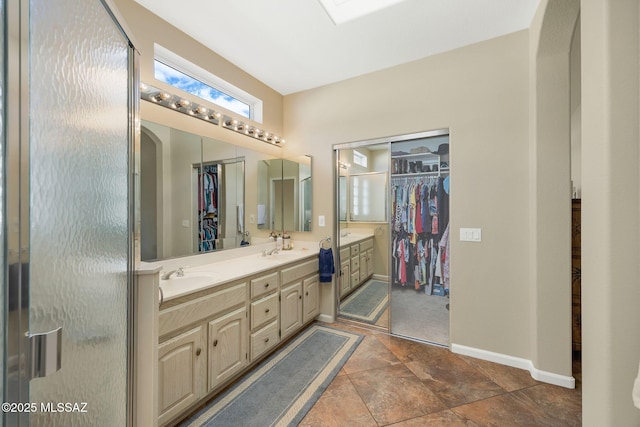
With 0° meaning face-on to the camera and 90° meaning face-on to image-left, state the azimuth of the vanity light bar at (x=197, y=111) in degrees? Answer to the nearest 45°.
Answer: approximately 315°

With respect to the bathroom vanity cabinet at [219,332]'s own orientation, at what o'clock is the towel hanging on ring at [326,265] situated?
The towel hanging on ring is roughly at 9 o'clock from the bathroom vanity cabinet.

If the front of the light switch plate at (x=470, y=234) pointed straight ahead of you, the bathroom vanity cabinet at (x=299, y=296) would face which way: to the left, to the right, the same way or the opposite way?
to the left

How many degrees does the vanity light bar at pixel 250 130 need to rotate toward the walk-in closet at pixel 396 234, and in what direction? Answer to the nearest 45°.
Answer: approximately 45° to its left

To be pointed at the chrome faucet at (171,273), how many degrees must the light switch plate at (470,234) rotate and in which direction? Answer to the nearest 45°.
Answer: approximately 45° to its right

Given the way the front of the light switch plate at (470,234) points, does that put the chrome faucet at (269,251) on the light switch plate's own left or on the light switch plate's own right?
on the light switch plate's own right

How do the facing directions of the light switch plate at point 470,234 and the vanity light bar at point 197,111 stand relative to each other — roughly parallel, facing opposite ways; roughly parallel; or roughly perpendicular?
roughly perpendicular

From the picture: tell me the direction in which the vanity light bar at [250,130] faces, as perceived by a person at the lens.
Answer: facing the viewer and to the right of the viewer

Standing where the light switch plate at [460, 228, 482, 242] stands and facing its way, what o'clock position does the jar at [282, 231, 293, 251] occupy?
The jar is roughly at 3 o'clock from the light switch plate.

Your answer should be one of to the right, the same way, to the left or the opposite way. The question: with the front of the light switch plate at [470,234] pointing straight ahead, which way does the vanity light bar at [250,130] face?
to the left

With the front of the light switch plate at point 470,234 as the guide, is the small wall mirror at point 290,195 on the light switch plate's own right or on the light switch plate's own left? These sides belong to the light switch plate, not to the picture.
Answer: on the light switch plate's own right
